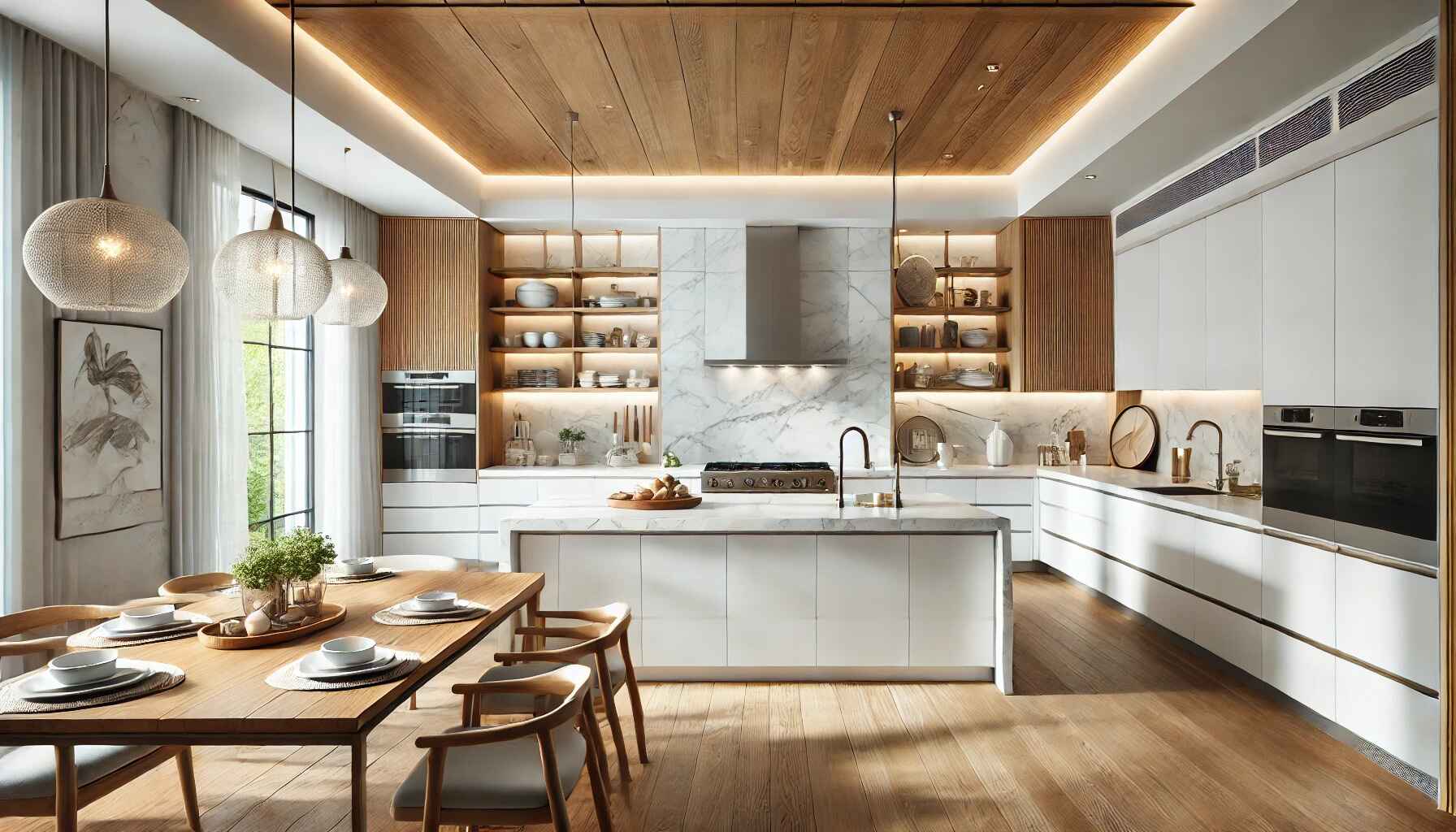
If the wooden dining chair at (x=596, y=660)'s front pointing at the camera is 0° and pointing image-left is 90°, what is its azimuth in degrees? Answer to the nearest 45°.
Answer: approximately 90°

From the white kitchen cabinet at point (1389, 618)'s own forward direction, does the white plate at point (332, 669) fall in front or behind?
in front

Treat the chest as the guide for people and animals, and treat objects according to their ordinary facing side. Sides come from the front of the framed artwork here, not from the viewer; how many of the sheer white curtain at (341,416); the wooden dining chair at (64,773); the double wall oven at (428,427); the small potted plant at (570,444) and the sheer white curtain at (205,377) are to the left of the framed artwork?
4

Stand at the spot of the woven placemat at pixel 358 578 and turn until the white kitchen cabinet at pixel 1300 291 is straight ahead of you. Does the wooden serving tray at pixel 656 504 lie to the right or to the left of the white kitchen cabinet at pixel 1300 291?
left

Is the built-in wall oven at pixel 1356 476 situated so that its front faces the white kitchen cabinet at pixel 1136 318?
no

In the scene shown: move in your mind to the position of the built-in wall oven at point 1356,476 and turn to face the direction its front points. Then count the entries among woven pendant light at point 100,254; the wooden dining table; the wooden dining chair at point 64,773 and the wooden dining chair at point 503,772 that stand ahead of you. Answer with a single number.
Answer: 4

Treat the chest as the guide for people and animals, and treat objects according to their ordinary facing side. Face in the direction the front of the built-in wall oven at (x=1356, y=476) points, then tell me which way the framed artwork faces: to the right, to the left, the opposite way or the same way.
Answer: the opposite way

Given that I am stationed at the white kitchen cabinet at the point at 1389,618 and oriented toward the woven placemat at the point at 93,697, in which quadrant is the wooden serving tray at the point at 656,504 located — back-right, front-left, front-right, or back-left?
front-right

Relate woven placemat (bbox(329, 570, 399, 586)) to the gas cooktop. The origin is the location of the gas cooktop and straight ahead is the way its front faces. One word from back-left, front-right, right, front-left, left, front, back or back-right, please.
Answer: front-right

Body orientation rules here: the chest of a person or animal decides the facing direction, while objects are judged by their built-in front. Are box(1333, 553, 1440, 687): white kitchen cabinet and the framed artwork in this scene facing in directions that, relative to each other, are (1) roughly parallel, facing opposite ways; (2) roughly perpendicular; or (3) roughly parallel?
roughly parallel, facing opposite ways

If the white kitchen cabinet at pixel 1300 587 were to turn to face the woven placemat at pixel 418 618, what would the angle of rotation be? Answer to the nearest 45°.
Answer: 0° — it already faces it

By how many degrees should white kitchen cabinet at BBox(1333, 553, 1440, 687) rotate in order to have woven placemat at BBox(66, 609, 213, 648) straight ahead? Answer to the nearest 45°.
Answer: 0° — it already faces it

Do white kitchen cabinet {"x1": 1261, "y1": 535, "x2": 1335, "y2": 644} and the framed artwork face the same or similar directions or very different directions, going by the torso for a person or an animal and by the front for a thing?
very different directions

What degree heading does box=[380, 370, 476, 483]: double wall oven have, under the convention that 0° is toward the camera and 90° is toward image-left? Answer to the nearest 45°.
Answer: approximately 0°

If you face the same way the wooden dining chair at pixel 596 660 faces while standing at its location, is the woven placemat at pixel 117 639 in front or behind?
in front

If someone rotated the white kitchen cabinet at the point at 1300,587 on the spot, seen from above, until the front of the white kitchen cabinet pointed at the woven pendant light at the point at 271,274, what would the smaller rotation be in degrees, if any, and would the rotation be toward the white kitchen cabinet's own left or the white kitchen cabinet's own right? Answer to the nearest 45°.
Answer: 0° — it already faces it

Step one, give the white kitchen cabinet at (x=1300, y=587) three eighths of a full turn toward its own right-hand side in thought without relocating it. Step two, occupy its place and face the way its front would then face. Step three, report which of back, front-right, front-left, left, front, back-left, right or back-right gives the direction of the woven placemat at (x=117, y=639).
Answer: back-left

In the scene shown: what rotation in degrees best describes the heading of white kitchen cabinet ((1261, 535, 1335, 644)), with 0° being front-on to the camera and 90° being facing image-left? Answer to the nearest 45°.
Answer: approximately 45°

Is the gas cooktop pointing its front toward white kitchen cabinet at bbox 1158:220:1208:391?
no

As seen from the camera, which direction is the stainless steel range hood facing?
toward the camera
